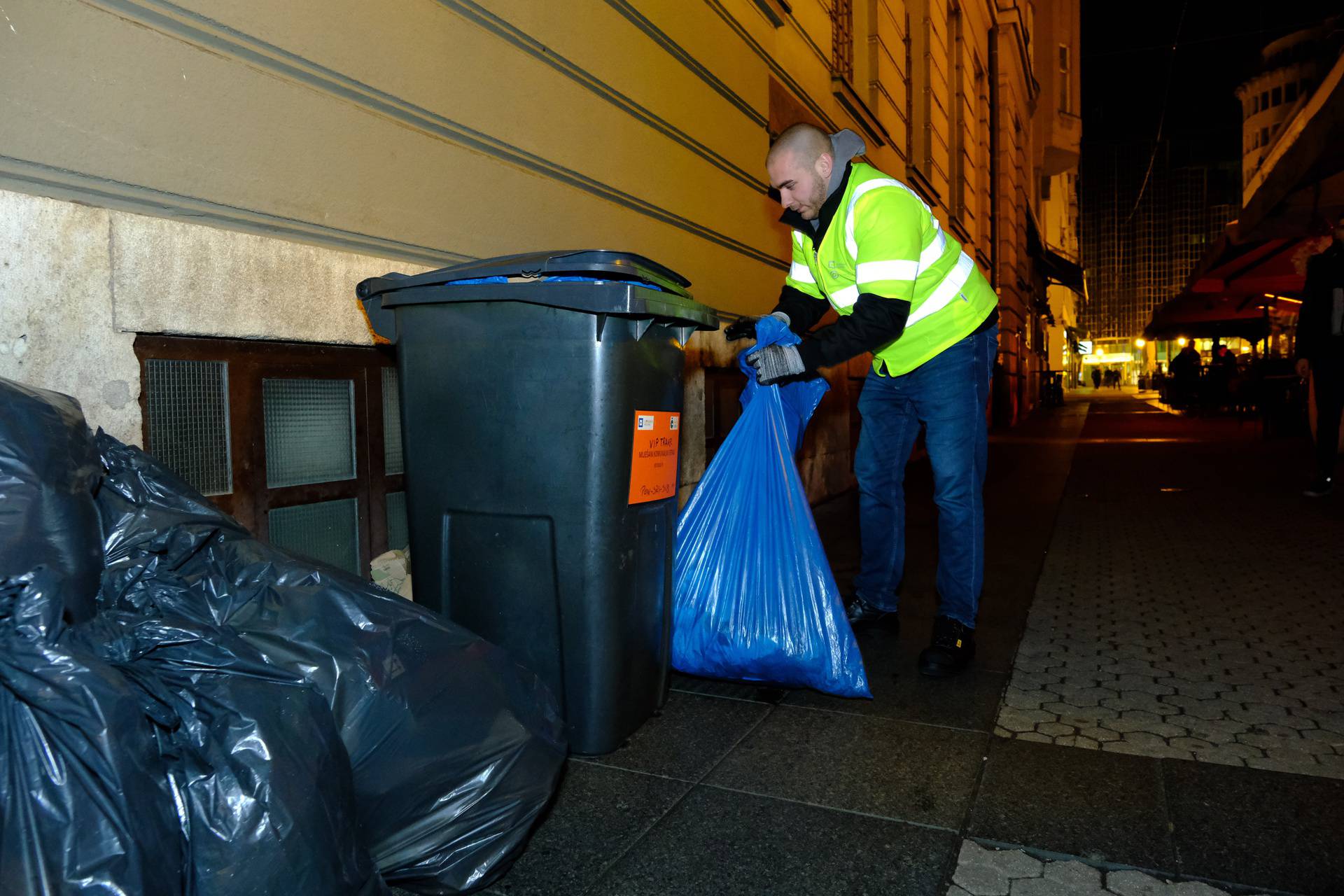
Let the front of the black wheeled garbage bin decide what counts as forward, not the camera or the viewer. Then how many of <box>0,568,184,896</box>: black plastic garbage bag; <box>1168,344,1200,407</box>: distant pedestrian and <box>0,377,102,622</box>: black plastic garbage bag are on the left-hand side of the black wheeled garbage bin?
1

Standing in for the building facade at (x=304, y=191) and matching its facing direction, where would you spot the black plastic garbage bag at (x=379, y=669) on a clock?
The black plastic garbage bag is roughly at 1 o'clock from the building facade.

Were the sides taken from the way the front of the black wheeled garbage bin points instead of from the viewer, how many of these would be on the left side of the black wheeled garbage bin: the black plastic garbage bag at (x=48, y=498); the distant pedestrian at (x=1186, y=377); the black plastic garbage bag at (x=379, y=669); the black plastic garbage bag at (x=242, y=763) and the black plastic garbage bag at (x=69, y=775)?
1

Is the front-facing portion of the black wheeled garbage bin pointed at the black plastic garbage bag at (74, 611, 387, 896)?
no

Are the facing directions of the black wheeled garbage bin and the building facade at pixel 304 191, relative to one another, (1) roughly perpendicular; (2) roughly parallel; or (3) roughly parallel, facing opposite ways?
roughly parallel

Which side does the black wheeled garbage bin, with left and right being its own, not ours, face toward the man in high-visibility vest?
left

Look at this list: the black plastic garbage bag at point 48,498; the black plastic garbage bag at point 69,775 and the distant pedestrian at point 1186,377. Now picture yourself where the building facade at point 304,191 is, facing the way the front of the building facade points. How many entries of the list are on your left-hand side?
1

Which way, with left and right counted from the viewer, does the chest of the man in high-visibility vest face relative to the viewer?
facing the viewer and to the left of the viewer

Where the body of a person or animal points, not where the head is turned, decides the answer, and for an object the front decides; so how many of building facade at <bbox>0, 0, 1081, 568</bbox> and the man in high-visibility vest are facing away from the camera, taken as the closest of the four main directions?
0

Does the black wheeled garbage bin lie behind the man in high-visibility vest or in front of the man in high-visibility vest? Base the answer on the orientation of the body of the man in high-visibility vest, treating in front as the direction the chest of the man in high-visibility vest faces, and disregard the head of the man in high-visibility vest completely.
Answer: in front

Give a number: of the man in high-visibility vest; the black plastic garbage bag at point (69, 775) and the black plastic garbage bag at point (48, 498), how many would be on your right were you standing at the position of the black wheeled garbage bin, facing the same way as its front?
2

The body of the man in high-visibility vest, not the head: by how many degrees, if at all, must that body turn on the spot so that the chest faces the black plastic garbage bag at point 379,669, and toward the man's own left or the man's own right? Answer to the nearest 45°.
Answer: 0° — they already face it

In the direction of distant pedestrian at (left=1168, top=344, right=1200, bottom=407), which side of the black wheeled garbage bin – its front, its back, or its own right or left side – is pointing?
left

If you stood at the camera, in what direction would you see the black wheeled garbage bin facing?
facing the viewer and to the right of the viewer

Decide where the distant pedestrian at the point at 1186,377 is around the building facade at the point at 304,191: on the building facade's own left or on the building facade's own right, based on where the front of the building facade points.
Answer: on the building facade's own left
